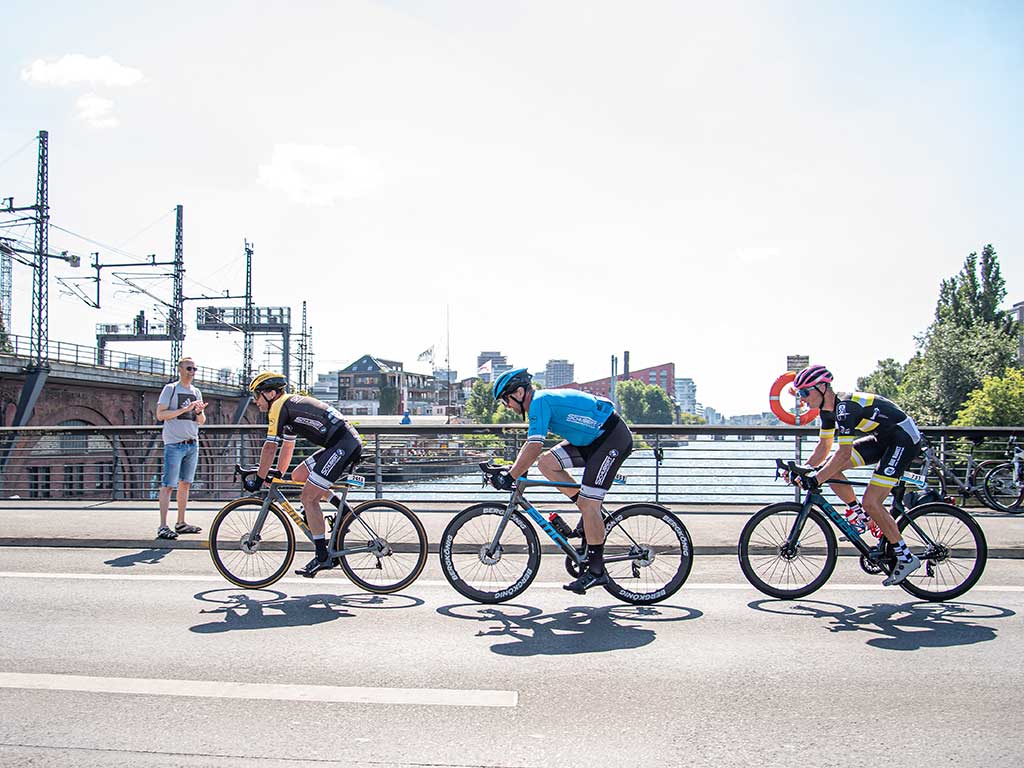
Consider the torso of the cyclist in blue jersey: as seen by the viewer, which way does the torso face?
to the viewer's left

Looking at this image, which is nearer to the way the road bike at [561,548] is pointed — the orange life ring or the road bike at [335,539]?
the road bike

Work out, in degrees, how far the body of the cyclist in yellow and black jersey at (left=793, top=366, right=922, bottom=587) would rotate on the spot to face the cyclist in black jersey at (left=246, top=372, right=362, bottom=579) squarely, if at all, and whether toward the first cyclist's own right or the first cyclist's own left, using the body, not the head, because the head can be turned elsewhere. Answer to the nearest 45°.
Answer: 0° — they already face them

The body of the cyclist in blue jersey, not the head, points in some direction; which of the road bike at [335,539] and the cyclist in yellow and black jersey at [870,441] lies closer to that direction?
the road bike

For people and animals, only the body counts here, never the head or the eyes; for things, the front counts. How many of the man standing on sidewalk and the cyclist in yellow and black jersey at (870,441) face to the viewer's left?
1

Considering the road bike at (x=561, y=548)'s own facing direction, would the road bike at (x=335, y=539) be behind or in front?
in front

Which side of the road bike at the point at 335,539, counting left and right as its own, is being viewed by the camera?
left

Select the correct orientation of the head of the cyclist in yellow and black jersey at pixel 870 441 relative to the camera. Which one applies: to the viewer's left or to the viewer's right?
to the viewer's left

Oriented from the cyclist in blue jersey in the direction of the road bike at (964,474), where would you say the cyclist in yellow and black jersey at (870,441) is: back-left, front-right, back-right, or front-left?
front-right

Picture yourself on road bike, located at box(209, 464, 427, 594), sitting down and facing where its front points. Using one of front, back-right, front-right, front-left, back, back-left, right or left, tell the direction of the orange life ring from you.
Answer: back-right

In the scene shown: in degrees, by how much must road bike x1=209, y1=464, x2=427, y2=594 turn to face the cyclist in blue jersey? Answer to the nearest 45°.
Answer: approximately 135° to its left

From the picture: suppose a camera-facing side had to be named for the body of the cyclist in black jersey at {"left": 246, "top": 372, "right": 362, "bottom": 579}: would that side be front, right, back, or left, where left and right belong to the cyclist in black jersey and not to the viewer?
left

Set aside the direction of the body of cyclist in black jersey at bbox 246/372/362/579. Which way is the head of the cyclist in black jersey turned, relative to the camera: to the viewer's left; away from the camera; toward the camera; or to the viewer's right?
to the viewer's left

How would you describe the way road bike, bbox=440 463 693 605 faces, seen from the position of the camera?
facing to the left of the viewer

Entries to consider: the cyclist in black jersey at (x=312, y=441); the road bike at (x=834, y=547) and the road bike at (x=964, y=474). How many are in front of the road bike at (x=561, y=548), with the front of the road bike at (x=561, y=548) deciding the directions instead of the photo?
1

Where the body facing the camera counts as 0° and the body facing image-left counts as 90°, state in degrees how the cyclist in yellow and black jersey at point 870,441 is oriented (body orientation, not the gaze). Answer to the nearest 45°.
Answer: approximately 90°

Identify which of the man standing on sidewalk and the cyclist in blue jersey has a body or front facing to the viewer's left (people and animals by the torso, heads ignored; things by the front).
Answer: the cyclist in blue jersey
